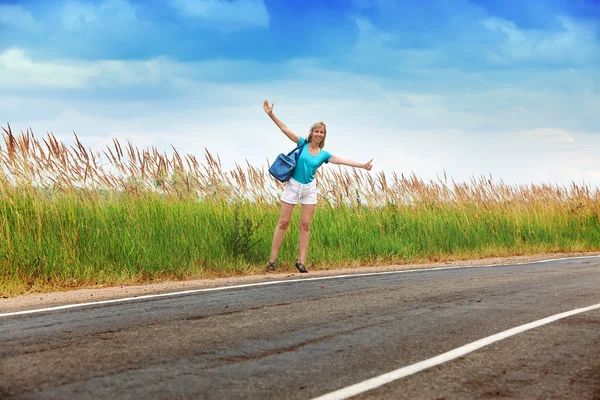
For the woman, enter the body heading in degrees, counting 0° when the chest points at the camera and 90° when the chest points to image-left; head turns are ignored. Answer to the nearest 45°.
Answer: approximately 0°
